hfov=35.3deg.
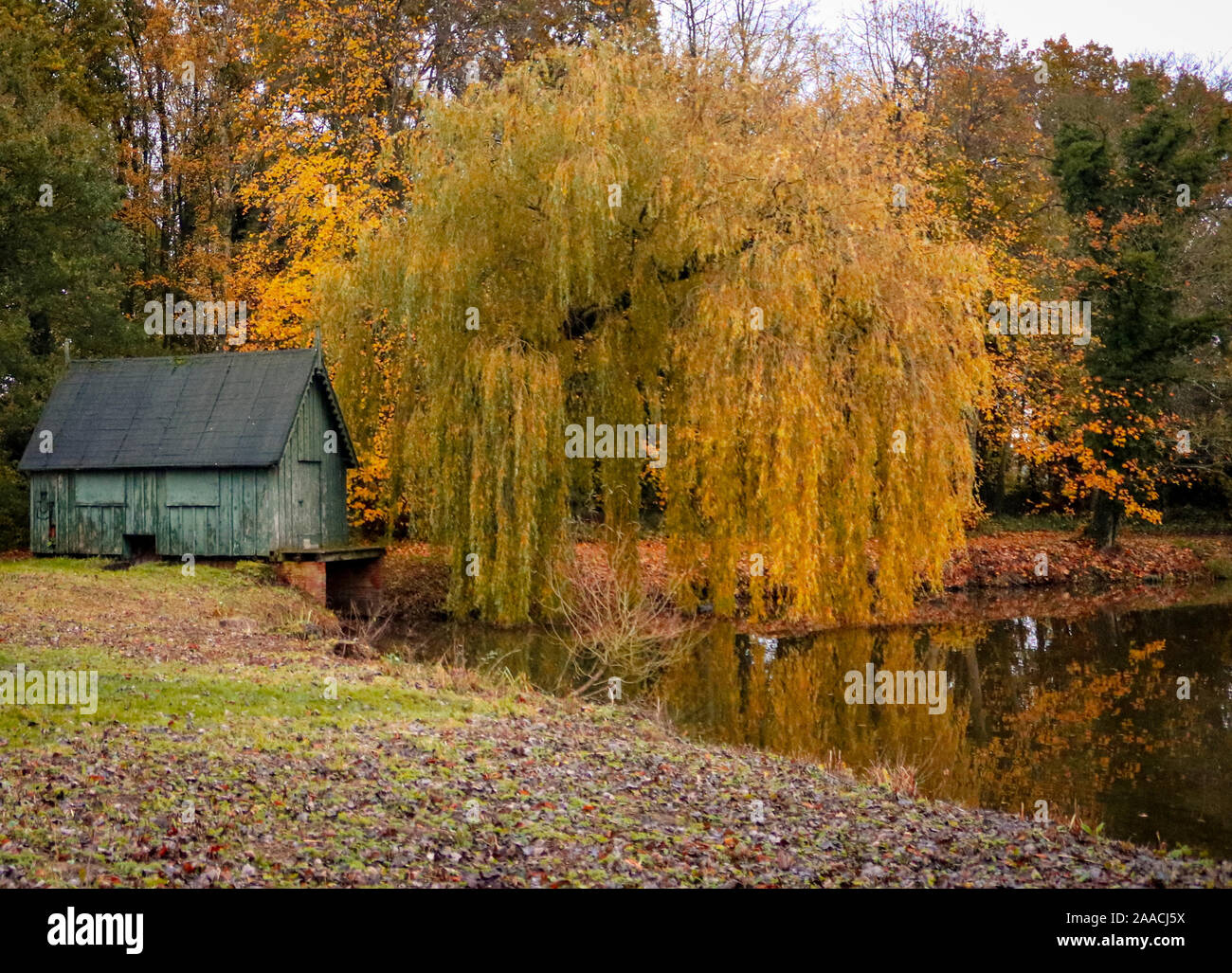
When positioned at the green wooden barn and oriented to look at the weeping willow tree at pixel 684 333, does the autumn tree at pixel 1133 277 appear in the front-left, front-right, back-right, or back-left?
front-left

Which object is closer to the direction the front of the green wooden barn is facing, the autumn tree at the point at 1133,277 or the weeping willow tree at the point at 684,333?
the weeping willow tree
